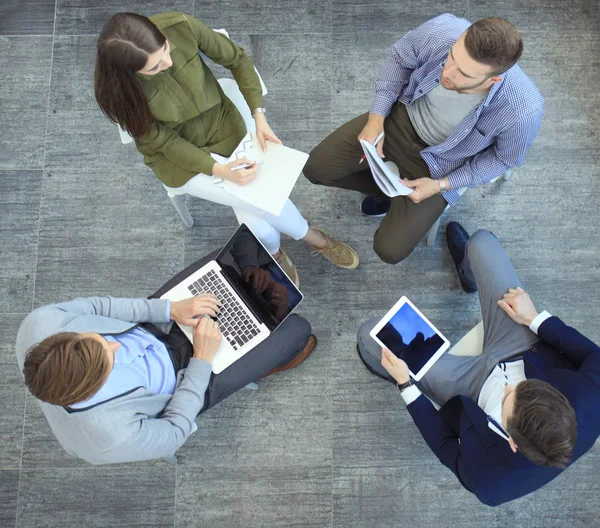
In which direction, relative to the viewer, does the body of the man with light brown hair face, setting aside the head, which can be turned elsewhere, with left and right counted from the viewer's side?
facing away from the viewer and to the right of the viewer

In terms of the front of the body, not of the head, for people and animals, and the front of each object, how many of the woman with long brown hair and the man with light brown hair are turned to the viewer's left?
0

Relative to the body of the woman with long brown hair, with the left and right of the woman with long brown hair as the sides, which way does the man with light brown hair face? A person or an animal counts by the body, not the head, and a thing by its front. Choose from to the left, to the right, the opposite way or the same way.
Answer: to the left

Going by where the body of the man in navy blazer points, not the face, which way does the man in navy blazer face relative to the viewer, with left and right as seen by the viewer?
facing away from the viewer and to the left of the viewer

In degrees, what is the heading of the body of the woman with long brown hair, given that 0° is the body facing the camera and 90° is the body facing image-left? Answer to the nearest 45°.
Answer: approximately 315°

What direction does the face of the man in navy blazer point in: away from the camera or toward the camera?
away from the camera

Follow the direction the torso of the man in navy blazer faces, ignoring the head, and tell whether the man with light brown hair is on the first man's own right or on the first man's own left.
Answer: on the first man's own left

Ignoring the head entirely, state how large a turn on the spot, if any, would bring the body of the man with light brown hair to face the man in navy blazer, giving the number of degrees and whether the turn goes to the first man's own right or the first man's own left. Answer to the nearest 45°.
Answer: approximately 45° to the first man's own right
